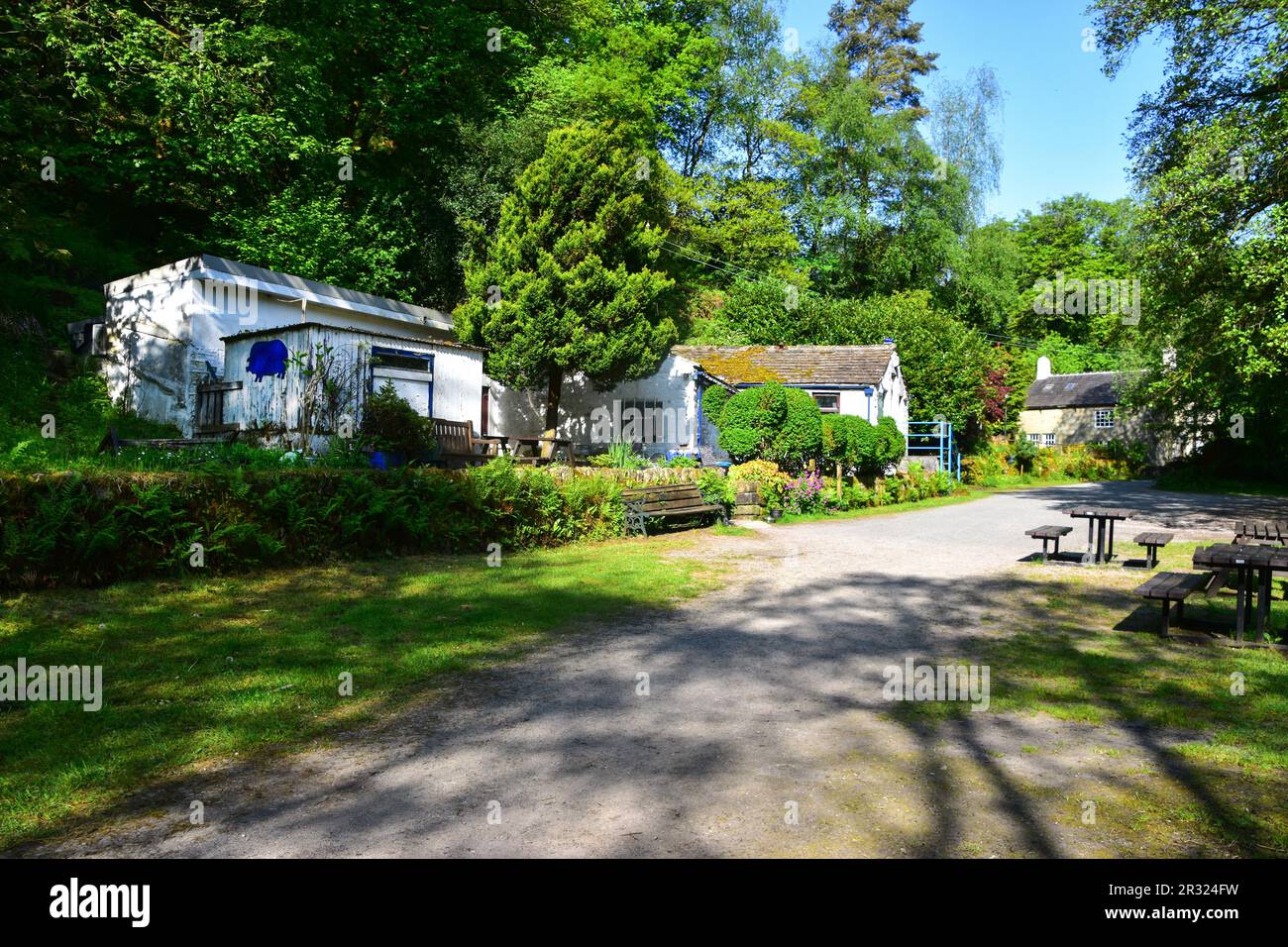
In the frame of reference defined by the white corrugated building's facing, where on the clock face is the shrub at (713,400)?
The shrub is roughly at 10 o'clock from the white corrugated building.

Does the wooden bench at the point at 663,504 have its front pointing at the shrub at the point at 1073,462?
no

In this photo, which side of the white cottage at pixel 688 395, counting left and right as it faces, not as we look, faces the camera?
front

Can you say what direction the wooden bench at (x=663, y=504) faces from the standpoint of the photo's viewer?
facing the viewer and to the right of the viewer

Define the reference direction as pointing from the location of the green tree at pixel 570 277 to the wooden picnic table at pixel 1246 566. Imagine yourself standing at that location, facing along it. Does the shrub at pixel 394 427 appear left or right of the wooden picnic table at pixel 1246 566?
right

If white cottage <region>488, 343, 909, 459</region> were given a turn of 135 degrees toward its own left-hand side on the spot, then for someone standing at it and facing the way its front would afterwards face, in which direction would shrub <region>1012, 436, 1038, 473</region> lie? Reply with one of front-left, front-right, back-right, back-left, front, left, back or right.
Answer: front

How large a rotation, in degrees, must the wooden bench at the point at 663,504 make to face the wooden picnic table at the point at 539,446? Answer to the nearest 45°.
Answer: approximately 180°

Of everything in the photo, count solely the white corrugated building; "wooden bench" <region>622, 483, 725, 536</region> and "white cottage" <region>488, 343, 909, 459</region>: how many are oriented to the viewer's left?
0

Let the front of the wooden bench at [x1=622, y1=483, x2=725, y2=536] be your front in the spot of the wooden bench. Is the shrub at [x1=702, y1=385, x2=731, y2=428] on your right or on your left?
on your left

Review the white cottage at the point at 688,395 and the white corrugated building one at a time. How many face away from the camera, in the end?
0

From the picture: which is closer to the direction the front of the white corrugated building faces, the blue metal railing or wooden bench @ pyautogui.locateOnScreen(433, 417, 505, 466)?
the wooden bench

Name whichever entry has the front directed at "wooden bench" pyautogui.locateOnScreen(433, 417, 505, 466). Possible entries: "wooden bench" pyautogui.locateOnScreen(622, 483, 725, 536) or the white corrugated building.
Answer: the white corrugated building

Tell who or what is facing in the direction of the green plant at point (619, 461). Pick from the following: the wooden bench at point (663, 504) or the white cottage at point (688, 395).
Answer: the white cottage

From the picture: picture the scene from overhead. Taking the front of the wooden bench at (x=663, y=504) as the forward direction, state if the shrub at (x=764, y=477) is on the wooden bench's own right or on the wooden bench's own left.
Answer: on the wooden bench's own left

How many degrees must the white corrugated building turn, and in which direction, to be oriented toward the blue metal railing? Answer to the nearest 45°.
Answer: approximately 45° to its left
